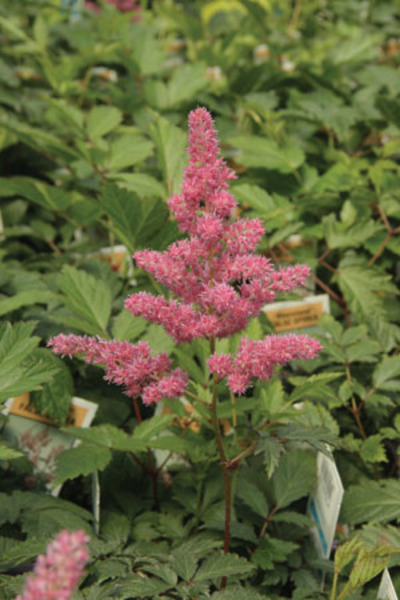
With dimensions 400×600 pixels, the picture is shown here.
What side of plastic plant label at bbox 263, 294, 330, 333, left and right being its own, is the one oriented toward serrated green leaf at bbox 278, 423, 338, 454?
front

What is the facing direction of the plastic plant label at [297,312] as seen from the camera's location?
facing the viewer

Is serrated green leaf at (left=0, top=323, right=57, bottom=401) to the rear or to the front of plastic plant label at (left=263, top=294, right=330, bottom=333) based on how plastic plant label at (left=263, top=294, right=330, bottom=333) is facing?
to the front

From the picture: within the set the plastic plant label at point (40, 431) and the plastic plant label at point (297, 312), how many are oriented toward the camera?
2

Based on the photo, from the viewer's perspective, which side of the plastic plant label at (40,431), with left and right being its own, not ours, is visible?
front
